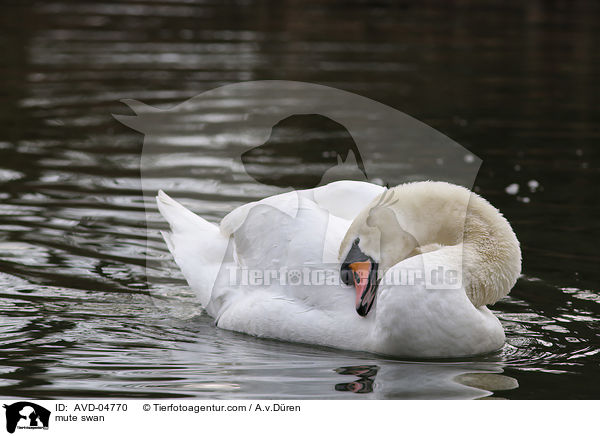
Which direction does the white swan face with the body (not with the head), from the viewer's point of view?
to the viewer's right
